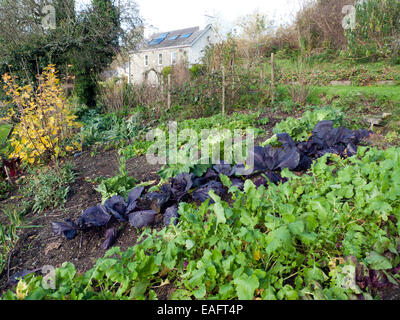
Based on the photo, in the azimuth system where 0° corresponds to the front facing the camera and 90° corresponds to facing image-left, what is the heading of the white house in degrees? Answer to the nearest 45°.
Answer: approximately 45°
